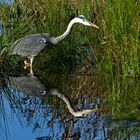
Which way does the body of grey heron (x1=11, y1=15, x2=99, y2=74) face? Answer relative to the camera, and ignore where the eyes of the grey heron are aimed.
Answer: to the viewer's right
